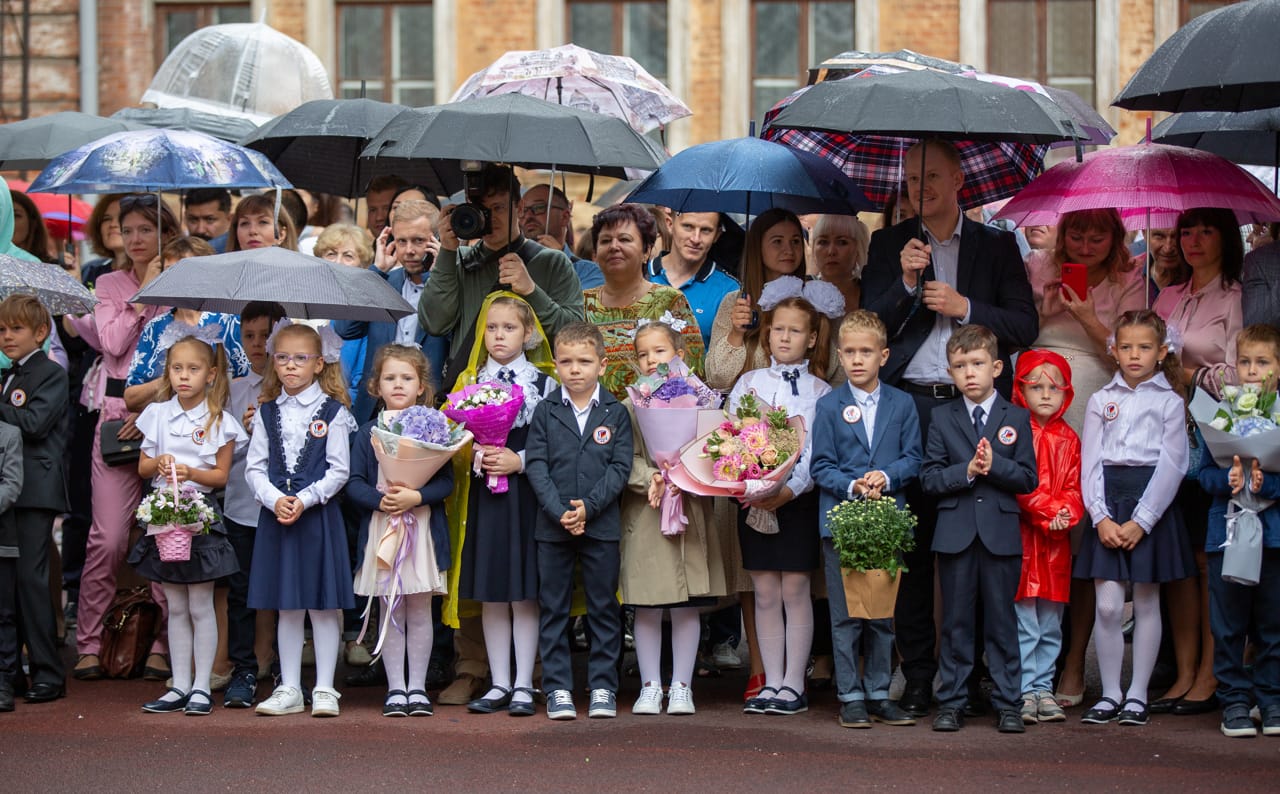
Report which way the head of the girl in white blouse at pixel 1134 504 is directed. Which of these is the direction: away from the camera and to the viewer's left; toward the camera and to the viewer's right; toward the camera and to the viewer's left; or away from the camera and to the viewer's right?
toward the camera and to the viewer's left

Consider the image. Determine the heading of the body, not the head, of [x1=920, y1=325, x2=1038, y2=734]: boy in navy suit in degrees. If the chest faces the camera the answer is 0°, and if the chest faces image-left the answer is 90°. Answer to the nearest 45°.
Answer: approximately 0°

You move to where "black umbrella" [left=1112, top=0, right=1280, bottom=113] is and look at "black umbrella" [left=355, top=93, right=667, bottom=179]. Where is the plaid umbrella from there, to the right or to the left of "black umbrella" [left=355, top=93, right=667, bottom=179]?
right

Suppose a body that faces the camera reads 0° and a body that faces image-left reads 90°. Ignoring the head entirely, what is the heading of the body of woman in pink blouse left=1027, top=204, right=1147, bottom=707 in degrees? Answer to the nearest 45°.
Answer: approximately 0°

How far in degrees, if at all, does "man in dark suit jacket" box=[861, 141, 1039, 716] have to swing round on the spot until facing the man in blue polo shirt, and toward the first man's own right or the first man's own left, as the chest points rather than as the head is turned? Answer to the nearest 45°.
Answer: approximately 135° to the first man's own right

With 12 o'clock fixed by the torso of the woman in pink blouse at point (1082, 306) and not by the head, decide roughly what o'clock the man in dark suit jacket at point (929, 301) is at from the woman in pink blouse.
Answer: The man in dark suit jacket is roughly at 2 o'clock from the woman in pink blouse.
